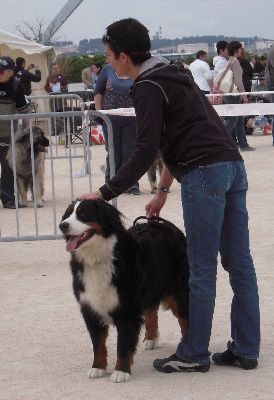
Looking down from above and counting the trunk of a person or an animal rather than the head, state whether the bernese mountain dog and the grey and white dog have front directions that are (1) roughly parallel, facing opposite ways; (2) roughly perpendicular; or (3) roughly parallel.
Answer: roughly perpendicular

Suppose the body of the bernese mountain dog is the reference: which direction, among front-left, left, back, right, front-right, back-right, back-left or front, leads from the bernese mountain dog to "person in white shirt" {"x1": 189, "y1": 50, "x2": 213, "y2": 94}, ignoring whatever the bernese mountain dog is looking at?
back-right

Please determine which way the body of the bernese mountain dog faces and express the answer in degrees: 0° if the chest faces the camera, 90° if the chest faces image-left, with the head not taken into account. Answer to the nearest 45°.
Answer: approximately 45°

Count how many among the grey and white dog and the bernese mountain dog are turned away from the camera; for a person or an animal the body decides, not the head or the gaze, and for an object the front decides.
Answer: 0

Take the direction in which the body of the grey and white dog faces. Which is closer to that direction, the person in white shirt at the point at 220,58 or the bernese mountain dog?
the bernese mountain dog

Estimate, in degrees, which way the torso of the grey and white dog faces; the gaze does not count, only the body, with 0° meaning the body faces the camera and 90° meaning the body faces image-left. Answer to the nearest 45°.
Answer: approximately 315°

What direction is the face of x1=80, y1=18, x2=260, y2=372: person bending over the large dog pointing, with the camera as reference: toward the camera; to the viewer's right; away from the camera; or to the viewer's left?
to the viewer's left

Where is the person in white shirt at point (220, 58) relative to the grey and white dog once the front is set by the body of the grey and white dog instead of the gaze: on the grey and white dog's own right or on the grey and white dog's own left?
on the grey and white dog's own left

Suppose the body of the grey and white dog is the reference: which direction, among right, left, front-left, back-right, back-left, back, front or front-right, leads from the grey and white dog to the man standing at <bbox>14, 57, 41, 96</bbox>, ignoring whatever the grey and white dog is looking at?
back-left

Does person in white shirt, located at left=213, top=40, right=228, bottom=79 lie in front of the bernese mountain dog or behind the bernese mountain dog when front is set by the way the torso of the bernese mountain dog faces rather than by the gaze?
behind

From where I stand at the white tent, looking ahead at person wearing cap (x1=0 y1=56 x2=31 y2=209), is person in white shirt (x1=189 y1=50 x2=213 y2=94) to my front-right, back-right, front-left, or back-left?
front-left
